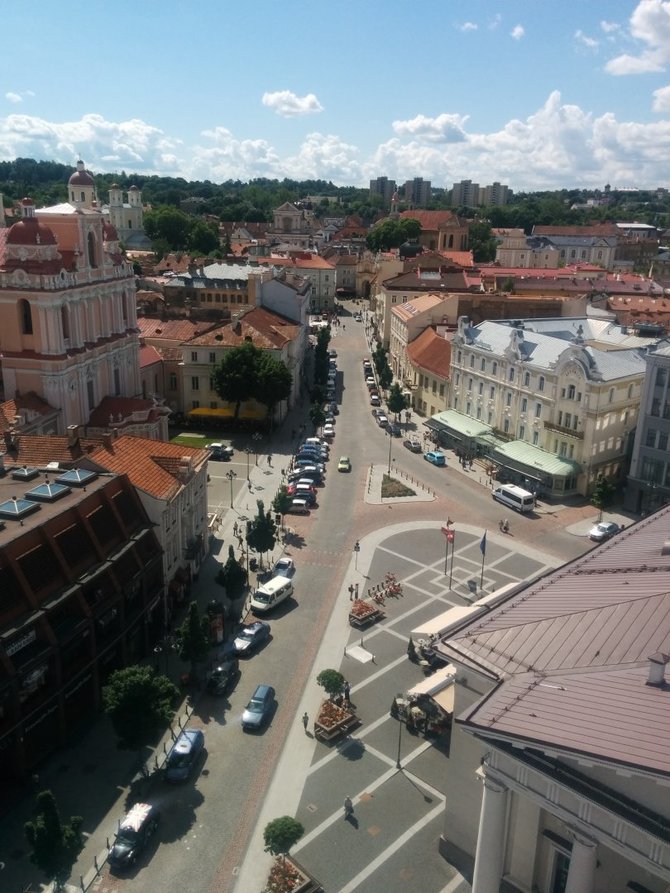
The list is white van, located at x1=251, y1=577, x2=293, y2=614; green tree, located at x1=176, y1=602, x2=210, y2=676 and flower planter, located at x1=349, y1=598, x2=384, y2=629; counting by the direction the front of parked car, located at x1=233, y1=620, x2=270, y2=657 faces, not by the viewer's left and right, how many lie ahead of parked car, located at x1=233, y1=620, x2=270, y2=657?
1
